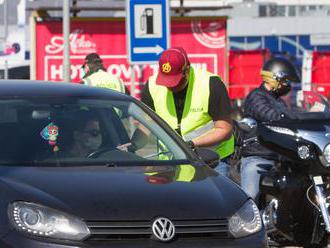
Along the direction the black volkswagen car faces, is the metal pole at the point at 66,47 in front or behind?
behind

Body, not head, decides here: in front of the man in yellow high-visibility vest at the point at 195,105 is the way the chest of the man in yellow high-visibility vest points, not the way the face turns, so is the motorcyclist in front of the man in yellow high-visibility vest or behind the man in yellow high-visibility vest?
behind

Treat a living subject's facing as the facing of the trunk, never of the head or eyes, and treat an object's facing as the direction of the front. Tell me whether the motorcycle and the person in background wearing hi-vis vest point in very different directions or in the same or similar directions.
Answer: very different directions

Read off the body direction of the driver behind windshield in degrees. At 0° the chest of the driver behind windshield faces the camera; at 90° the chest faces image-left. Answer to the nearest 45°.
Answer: approximately 315°

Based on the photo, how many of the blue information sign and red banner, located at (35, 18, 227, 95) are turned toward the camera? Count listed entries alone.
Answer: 2

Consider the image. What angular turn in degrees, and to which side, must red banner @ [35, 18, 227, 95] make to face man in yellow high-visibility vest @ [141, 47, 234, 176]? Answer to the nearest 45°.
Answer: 0° — it already faces them
